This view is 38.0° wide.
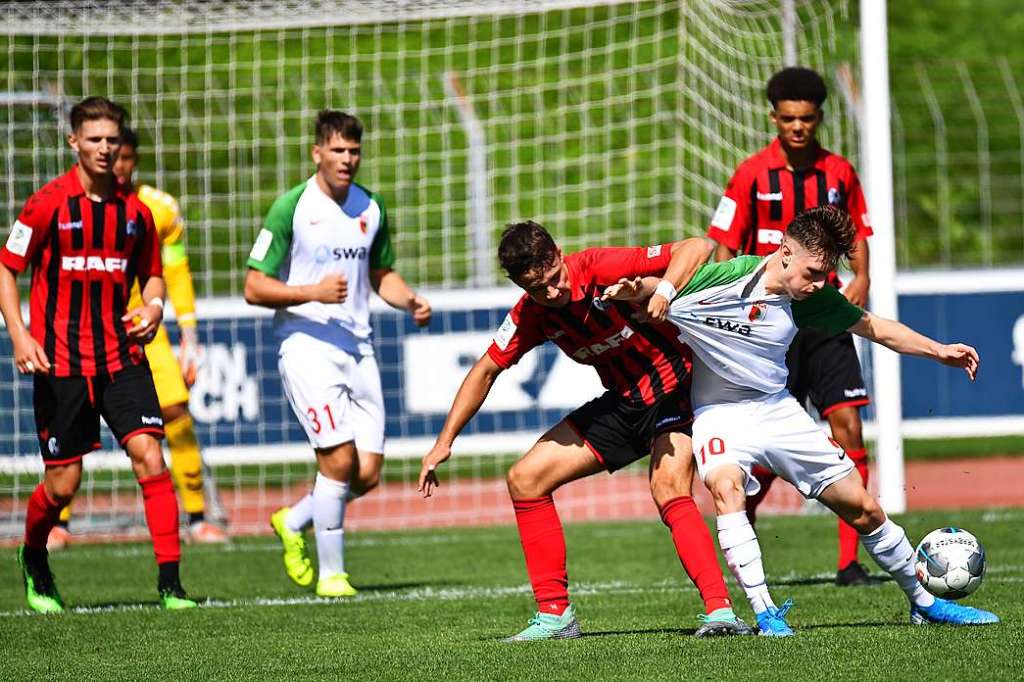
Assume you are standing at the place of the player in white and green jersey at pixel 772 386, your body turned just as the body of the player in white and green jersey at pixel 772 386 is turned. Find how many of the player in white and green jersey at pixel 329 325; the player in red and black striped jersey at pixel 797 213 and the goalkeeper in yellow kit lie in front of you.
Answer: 0

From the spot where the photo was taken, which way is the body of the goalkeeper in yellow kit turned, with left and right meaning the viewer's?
facing the viewer

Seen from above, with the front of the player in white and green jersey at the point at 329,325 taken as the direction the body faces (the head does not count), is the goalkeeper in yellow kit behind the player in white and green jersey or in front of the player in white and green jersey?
behind

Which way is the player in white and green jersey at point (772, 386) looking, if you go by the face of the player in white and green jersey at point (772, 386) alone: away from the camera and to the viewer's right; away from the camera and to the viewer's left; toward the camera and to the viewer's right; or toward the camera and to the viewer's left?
toward the camera and to the viewer's right

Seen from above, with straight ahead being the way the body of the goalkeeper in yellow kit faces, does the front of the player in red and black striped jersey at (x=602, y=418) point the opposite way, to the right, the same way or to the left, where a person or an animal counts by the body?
the same way

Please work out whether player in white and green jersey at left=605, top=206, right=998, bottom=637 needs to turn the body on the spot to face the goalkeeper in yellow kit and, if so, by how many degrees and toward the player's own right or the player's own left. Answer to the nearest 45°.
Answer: approximately 180°

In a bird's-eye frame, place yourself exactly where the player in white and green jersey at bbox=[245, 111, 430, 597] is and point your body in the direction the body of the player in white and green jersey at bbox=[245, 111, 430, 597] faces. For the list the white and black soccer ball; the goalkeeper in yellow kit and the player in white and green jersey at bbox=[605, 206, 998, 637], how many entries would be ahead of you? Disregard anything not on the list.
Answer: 2

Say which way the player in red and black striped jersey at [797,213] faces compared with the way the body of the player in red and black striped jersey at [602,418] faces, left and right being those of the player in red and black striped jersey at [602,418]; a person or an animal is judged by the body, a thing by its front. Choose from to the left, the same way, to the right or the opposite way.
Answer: the same way

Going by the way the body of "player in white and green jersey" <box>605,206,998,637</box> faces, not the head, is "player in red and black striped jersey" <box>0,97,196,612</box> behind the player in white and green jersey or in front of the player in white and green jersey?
behind

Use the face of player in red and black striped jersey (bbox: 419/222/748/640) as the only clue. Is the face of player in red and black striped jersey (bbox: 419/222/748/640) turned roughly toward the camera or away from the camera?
toward the camera

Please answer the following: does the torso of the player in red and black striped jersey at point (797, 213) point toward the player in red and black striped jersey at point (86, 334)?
no

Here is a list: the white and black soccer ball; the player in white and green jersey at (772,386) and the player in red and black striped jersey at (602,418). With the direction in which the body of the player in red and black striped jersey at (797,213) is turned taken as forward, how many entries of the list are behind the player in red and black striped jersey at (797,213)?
0

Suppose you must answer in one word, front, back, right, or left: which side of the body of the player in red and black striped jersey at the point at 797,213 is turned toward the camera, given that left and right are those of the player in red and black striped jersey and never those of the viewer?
front

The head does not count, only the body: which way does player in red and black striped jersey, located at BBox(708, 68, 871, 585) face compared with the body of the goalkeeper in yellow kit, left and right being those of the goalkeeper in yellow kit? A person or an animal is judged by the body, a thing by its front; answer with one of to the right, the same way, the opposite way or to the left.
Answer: the same way

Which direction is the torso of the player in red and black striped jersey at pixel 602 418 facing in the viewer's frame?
toward the camera

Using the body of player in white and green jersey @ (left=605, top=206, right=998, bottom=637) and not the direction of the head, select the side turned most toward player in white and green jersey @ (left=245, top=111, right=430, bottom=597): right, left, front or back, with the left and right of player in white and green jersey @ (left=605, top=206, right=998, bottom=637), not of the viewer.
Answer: back

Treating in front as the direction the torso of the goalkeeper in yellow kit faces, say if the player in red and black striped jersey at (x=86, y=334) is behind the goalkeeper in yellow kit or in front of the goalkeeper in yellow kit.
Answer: in front

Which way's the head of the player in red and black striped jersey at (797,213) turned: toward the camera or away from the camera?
toward the camera
